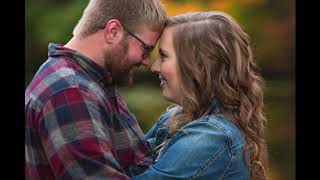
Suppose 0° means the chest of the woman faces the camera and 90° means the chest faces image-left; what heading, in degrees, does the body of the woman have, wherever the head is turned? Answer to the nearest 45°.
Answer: approximately 90°

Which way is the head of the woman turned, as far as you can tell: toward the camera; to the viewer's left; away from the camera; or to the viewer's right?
to the viewer's left

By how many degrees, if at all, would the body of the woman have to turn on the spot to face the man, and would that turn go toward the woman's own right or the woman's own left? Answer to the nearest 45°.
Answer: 0° — they already face them

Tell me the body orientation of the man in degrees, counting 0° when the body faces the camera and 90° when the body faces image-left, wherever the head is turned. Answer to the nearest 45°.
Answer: approximately 270°

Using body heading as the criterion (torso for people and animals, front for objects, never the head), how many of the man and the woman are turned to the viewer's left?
1

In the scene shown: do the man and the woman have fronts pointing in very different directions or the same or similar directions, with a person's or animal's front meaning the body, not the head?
very different directions

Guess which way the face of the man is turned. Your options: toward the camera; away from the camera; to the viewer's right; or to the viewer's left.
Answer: to the viewer's right

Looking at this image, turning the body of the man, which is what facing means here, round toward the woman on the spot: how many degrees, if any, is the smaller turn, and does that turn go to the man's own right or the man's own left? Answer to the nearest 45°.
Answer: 0° — they already face them
